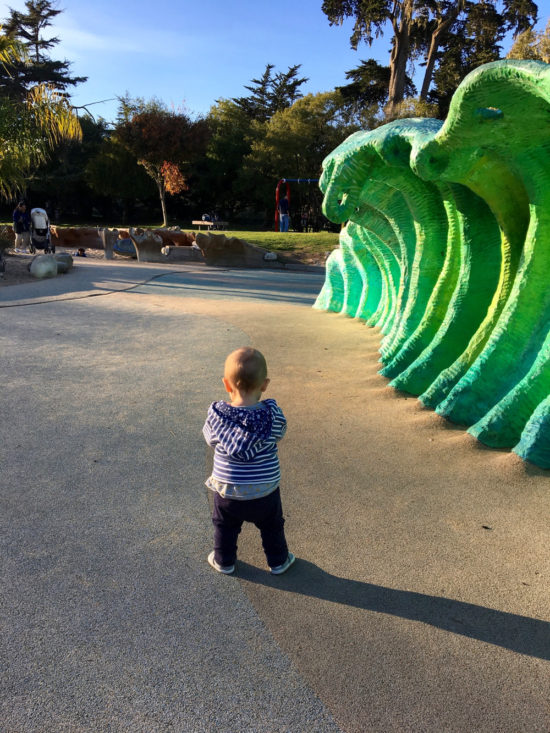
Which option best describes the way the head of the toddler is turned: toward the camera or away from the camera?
away from the camera

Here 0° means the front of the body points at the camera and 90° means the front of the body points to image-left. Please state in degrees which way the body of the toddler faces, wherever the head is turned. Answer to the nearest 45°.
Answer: approximately 180°

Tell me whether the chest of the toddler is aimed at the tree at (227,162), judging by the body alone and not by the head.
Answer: yes

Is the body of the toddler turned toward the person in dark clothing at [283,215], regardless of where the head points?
yes

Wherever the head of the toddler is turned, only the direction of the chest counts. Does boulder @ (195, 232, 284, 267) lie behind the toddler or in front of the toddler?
in front

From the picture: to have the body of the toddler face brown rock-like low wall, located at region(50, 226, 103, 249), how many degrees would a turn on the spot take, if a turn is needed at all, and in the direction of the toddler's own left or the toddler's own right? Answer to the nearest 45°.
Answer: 0° — they already face it

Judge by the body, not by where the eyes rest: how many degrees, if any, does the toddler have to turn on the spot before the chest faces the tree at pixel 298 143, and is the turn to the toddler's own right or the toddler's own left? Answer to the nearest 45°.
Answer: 0° — they already face it

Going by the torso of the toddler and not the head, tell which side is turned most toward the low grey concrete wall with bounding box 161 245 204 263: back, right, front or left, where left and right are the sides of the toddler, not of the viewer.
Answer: front

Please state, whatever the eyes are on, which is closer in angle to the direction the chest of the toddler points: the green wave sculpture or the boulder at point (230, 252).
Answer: the boulder
